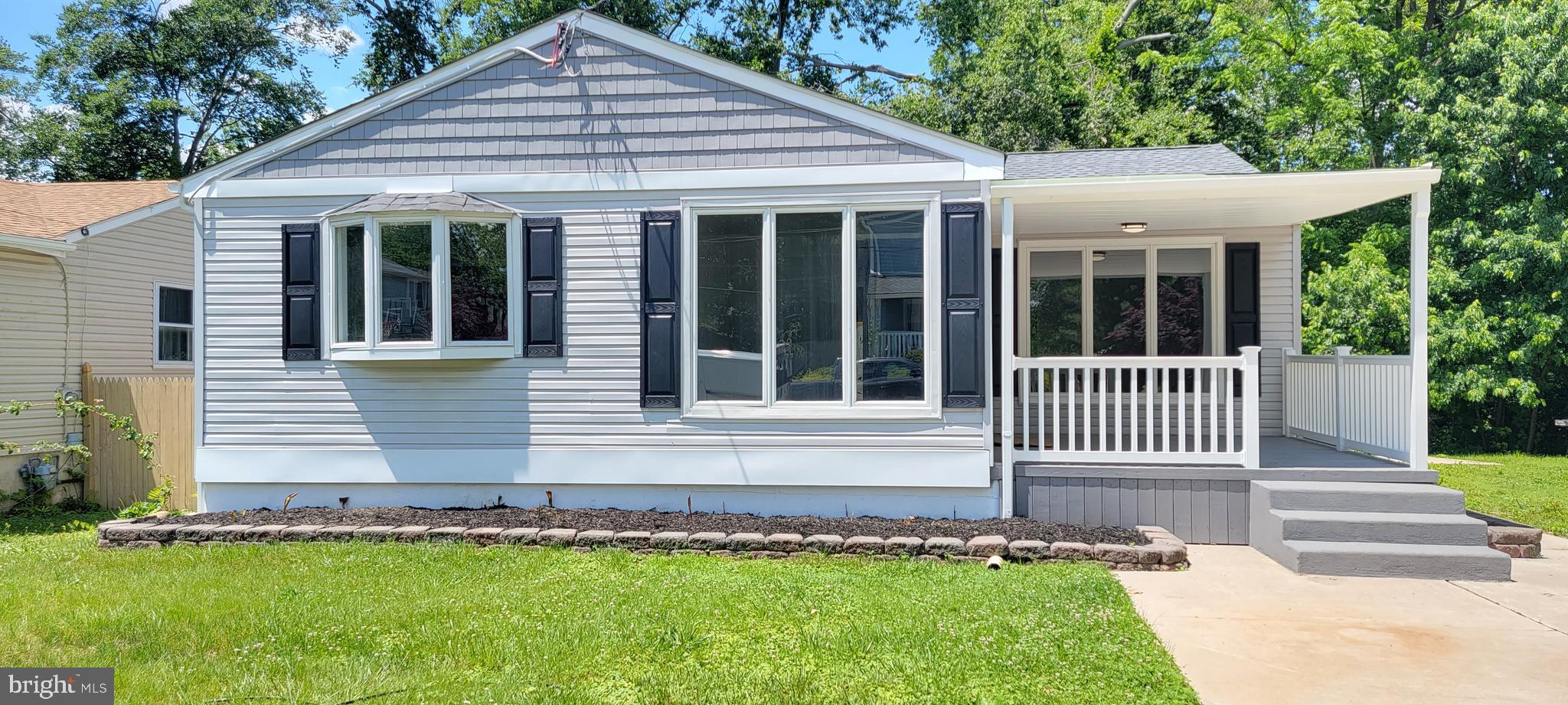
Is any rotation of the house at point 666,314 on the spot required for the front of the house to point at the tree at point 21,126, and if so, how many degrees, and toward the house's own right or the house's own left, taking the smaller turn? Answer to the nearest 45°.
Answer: approximately 135° to the house's own right

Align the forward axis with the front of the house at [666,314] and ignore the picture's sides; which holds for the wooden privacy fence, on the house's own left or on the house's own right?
on the house's own right

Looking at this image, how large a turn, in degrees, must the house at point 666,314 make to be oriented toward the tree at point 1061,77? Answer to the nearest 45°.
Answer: approximately 135° to its left

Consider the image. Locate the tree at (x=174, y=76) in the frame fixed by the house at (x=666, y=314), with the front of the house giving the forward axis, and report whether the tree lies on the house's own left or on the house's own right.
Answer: on the house's own right

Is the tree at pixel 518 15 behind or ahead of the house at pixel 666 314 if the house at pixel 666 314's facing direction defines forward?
behind

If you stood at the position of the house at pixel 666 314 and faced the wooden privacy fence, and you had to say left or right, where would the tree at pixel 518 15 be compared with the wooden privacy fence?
right

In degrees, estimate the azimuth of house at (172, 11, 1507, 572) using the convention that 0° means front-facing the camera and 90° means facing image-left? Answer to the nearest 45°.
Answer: approximately 0°

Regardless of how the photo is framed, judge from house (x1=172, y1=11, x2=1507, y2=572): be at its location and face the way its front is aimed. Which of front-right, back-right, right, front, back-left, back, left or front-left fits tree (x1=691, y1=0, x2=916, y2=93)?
back
